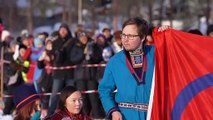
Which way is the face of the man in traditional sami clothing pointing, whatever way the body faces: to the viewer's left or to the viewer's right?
to the viewer's left

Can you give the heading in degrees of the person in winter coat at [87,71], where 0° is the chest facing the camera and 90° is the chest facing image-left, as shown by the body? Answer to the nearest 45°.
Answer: approximately 0°

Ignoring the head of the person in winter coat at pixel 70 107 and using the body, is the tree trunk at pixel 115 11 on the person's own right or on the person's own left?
on the person's own left

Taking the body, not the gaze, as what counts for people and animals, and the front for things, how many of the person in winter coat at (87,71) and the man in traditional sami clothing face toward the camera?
2

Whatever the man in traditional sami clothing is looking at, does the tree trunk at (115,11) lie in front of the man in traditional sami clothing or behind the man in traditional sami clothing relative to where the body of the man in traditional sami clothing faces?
behind

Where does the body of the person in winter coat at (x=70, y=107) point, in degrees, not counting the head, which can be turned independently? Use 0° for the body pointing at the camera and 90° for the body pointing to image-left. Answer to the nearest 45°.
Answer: approximately 315°

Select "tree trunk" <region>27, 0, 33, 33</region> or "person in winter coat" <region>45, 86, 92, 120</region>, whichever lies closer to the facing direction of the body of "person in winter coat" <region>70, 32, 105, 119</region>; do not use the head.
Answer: the person in winter coat

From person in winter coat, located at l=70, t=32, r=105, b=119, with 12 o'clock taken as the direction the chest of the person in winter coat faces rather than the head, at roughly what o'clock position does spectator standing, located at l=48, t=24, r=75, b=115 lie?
The spectator standing is roughly at 3 o'clock from the person in winter coat.
